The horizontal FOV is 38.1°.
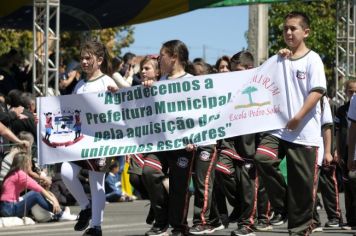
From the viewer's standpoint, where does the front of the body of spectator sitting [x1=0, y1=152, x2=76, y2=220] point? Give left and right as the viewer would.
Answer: facing to the right of the viewer

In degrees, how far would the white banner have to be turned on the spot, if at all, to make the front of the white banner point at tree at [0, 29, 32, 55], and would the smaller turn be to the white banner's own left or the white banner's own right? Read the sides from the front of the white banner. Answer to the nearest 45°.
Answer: approximately 180°

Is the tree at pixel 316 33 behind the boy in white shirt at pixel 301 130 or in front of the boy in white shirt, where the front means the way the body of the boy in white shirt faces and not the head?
behind

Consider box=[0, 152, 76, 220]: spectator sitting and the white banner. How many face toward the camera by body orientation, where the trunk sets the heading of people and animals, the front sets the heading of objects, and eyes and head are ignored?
1

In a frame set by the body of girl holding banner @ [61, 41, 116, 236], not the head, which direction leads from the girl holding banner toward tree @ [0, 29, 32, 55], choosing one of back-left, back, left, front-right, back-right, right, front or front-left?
back-right

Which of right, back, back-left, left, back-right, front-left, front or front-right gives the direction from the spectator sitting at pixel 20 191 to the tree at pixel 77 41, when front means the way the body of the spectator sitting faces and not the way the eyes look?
left

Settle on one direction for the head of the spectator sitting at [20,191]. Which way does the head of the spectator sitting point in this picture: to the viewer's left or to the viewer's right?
to the viewer's right

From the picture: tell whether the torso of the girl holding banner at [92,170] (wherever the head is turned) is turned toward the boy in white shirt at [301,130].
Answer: no

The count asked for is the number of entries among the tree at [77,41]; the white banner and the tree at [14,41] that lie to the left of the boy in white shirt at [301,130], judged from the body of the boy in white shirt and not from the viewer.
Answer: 0

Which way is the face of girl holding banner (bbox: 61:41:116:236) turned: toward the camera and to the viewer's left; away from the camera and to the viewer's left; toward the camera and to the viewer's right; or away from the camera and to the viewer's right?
toward the camera and to the viewer's left

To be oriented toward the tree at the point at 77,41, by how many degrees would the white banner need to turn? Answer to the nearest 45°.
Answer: approximately 180°

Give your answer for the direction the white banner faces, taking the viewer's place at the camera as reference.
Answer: facing the viewer

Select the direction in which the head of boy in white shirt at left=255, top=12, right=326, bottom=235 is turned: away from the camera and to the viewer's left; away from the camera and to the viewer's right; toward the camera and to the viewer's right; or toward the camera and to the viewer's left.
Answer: toward the camera and to the viewer's left

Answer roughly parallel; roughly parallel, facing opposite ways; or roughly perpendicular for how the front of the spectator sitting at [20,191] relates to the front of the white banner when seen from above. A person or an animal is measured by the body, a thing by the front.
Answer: roughly perpendicular

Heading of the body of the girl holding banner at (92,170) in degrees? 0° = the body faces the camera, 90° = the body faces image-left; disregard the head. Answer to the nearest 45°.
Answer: approximately 45°

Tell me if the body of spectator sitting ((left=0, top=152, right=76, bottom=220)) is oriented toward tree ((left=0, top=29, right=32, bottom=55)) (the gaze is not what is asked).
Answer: no
